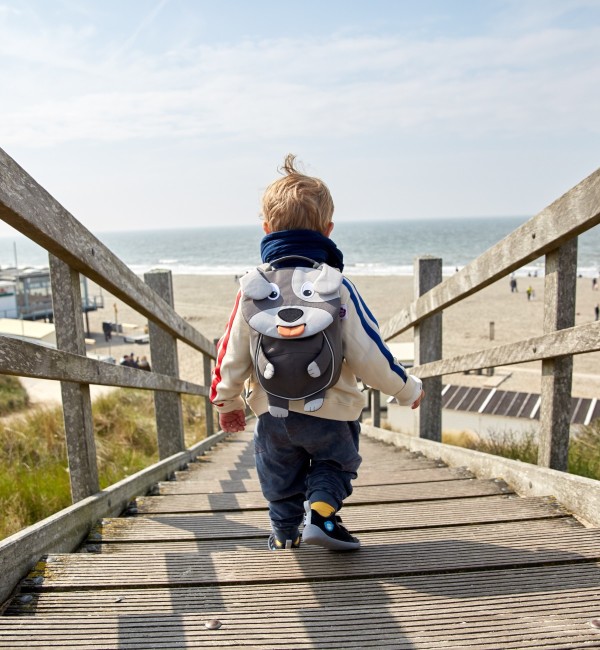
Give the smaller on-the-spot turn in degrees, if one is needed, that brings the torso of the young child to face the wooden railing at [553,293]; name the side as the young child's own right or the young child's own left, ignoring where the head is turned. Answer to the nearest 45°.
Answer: approximately 45° to the young child's own right

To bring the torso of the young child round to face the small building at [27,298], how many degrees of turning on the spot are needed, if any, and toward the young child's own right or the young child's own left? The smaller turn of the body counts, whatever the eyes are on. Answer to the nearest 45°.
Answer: approximately 45° to the young child's own left

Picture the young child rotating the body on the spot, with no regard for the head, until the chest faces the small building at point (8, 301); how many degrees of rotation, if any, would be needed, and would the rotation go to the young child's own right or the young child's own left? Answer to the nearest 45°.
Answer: approximately 45° to the young child's own left

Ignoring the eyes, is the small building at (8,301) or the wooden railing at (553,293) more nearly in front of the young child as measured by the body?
the small building

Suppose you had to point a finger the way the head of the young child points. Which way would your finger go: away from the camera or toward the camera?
away from the camera

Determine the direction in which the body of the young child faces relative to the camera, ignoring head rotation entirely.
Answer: away from the camera
